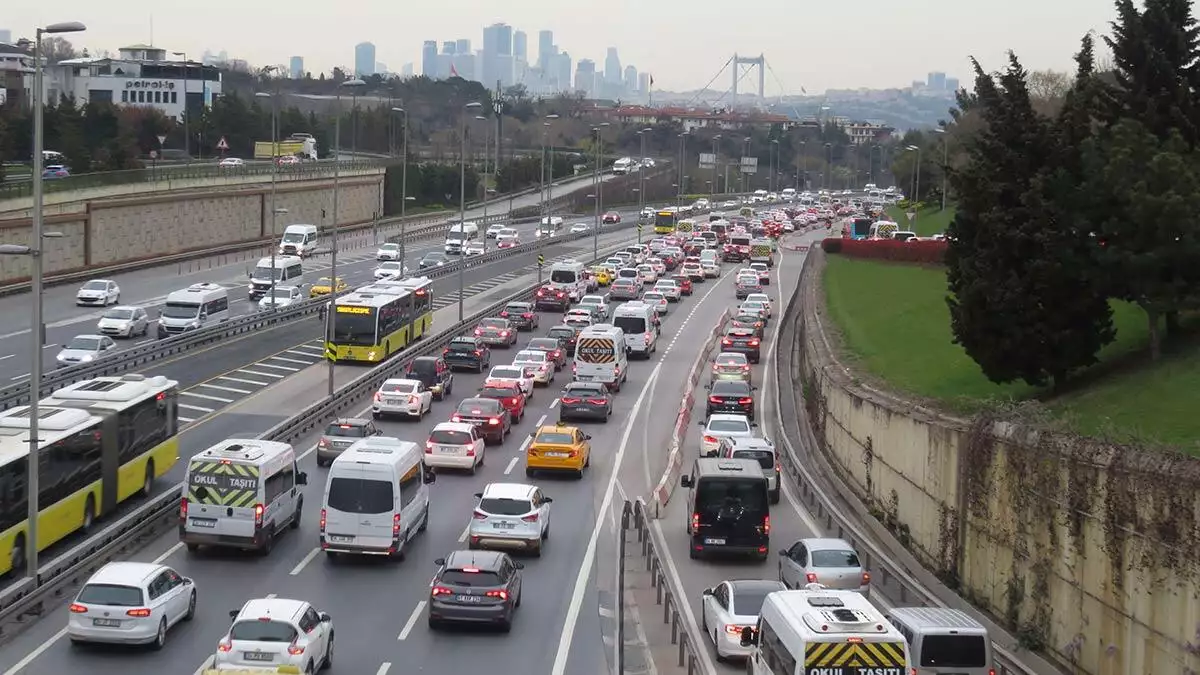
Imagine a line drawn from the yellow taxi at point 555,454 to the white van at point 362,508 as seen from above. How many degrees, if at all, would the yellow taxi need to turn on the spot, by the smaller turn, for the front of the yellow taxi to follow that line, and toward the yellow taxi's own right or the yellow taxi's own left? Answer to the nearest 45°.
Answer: approximately 180°

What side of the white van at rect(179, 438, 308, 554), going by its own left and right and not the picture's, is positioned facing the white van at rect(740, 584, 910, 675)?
right

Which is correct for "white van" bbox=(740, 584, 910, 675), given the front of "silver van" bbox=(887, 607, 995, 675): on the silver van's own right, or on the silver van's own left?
on the silver van's own left

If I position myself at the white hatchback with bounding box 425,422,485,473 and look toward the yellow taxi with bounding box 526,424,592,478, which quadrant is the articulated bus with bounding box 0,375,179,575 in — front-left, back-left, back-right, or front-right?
back-right

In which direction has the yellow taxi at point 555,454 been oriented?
away from the camera

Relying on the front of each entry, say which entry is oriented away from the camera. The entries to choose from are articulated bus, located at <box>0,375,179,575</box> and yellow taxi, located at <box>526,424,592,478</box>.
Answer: the yellow taxi

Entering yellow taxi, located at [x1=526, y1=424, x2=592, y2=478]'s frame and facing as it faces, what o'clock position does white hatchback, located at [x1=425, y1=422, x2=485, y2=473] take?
The white hatchback is roughly at 9 o'clock from the yellow taxi.

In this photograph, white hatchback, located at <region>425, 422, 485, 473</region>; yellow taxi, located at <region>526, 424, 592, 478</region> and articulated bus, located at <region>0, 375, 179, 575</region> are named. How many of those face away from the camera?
2

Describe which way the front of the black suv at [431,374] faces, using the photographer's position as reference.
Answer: facing away from the viewer and to the right of the viewer

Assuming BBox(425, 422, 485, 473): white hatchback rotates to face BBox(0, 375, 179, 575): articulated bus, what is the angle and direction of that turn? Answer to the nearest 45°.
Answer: approximately 135° to its left

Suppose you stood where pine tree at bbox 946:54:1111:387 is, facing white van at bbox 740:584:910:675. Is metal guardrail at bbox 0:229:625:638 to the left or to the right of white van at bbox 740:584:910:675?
right

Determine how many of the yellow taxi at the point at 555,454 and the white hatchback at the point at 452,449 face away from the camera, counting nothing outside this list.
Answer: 2

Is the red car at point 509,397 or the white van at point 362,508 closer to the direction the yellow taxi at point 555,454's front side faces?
the red car

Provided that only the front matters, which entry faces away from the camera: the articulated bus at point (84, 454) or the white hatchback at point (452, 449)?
the white hatchback

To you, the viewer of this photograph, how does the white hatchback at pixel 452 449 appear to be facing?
facing away from the viewer
